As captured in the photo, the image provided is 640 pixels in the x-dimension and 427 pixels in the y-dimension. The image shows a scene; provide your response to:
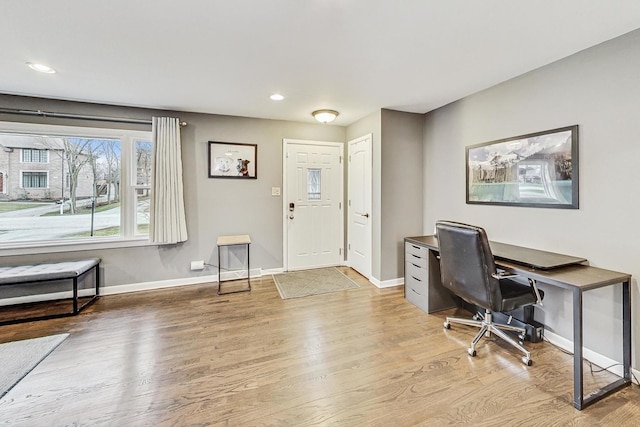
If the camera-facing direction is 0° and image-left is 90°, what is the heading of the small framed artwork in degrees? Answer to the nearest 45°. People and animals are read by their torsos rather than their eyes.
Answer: approximately 0°

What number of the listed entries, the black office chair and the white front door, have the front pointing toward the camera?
1

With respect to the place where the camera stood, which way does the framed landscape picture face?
facing the viewer and to the left of the viewer

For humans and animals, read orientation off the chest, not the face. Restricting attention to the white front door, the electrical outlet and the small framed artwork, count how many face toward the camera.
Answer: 3

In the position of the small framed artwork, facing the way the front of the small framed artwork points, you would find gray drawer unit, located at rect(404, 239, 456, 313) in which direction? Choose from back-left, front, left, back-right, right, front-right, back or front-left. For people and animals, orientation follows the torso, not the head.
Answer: front-left

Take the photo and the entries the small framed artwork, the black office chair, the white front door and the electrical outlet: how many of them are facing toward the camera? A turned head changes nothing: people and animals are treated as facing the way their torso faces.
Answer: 3

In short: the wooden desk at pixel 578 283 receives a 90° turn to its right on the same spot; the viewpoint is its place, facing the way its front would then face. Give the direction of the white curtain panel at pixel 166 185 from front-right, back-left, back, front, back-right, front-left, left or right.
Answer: front-left
